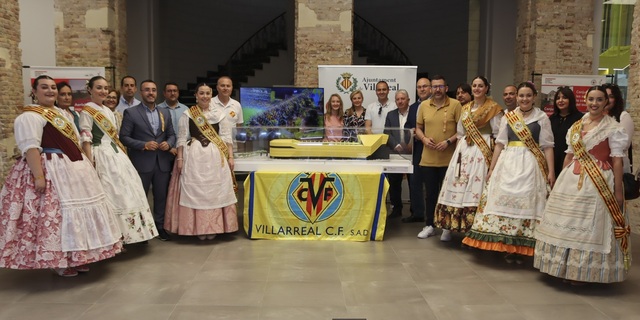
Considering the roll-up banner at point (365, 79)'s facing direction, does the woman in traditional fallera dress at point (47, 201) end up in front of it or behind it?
in front

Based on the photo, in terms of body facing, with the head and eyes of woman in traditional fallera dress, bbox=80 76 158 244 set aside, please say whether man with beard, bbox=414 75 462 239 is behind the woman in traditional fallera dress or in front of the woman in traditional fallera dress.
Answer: in front

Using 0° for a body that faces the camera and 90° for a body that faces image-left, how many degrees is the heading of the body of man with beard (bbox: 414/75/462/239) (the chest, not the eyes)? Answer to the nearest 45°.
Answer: approximately 0°

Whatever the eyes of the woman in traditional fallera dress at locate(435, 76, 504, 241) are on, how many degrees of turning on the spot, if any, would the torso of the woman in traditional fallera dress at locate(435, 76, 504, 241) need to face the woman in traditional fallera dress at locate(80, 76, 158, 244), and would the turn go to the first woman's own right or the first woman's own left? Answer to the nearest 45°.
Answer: approximately 45° to the first woman's own right

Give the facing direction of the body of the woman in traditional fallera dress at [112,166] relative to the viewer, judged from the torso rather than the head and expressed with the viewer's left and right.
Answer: facing the viewer and to the right of the viewer

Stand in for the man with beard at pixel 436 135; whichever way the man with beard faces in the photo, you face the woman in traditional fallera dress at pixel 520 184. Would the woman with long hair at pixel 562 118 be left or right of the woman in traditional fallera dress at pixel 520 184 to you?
left

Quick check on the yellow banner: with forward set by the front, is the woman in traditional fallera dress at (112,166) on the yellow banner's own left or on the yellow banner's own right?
on the yellow banner's own right

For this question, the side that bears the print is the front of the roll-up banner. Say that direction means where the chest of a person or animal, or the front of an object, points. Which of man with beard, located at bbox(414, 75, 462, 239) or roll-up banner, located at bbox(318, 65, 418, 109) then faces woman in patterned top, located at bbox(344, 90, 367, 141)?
the roll-up banner

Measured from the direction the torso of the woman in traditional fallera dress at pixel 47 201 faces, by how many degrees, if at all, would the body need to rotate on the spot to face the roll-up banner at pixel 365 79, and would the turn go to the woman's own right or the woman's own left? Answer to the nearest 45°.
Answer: approximately 90° to the woman's own left

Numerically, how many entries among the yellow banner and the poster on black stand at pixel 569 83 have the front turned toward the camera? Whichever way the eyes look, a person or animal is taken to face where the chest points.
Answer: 2

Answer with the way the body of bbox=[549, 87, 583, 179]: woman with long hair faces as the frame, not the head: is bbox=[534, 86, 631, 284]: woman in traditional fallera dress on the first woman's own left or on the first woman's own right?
on the first woman's own left

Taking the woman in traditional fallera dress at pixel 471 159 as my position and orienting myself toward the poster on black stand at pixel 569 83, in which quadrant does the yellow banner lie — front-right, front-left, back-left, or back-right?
back-left
